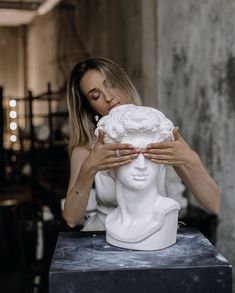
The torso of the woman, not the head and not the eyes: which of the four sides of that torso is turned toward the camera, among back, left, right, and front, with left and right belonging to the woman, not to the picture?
front

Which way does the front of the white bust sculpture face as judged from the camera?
facing the viewer

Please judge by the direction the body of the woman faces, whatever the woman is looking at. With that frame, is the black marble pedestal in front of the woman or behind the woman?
in front

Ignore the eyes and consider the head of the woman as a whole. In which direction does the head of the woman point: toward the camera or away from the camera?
toward the camera

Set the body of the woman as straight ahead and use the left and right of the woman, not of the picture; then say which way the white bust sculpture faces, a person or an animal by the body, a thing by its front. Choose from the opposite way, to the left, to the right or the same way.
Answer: the same way
